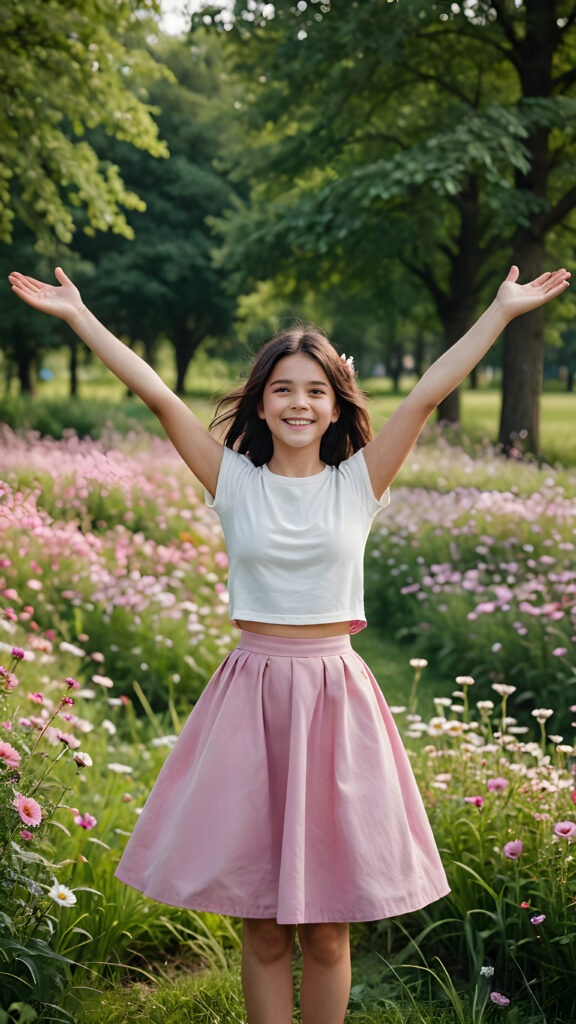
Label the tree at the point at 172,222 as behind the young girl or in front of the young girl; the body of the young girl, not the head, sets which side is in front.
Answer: behind

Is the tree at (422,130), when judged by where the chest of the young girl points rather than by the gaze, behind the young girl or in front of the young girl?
behind

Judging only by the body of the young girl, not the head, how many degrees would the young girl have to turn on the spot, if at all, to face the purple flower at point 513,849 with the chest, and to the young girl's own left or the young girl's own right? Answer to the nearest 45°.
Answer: approximately 135° to the young girl's own left

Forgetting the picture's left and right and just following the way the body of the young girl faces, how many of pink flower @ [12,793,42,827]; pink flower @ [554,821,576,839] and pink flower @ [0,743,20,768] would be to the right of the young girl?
2

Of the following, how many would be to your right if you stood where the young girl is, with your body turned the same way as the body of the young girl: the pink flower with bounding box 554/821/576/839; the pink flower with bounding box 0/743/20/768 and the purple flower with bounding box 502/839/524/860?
1

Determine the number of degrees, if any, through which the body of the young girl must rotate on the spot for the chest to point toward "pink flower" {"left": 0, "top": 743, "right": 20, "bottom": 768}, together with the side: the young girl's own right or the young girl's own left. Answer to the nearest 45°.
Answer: approximately 90° to the young girl's own right

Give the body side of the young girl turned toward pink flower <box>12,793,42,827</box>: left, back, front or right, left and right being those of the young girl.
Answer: right

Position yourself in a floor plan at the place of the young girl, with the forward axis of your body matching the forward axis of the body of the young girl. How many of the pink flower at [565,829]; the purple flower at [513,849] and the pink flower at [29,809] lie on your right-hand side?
1

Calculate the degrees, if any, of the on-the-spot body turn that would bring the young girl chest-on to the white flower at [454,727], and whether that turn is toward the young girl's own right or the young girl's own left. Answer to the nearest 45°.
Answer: approximately 135° to the young girl's own left

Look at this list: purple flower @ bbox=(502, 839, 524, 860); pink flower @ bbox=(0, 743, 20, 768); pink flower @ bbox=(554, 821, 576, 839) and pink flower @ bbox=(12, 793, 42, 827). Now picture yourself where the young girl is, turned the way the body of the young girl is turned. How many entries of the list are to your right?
2
